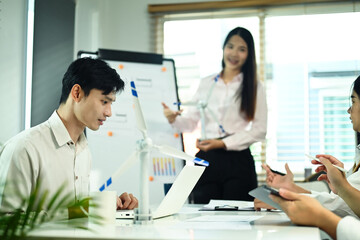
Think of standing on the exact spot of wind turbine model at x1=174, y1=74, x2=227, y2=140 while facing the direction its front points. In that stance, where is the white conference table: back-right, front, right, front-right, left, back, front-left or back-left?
front

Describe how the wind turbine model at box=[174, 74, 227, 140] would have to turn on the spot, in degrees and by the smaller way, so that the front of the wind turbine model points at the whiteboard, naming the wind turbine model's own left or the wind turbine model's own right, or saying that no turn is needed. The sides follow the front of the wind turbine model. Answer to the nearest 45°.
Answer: approximately 90° to the wind turbine model's own right

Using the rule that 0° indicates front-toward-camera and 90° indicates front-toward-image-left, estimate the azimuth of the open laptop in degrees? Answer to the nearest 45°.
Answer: approximately 135°

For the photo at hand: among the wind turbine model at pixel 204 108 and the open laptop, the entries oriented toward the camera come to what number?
1

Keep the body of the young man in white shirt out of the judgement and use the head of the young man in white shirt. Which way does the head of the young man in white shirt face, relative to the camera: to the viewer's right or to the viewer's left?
to the viewer's right

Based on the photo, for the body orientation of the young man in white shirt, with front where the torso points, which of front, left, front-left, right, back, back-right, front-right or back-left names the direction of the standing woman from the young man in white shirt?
left

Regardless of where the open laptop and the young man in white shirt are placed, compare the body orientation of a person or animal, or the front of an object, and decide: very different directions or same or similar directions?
very different directions

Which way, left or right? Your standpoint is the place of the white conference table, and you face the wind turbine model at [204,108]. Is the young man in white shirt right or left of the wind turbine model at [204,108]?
left

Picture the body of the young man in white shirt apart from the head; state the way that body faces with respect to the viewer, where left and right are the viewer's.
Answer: facing the viewer and to the right of the viewer

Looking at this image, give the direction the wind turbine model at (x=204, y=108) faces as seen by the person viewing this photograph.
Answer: facing the viewer

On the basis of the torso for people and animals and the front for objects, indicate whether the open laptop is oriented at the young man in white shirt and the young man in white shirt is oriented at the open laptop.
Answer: yes

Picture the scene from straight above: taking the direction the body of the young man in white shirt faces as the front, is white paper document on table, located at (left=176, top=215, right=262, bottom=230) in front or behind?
in front

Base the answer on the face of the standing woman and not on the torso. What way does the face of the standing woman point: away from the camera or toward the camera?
toward the camera

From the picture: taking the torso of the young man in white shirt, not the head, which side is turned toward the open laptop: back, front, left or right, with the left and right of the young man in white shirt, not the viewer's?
front
